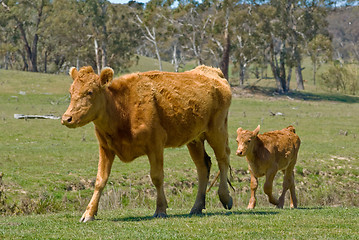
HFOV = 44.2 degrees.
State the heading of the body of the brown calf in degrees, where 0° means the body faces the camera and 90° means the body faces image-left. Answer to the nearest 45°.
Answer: approximately 45°

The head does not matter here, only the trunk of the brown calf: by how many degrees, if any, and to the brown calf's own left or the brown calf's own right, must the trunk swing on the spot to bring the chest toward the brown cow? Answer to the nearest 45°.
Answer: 0° — it already faces it
